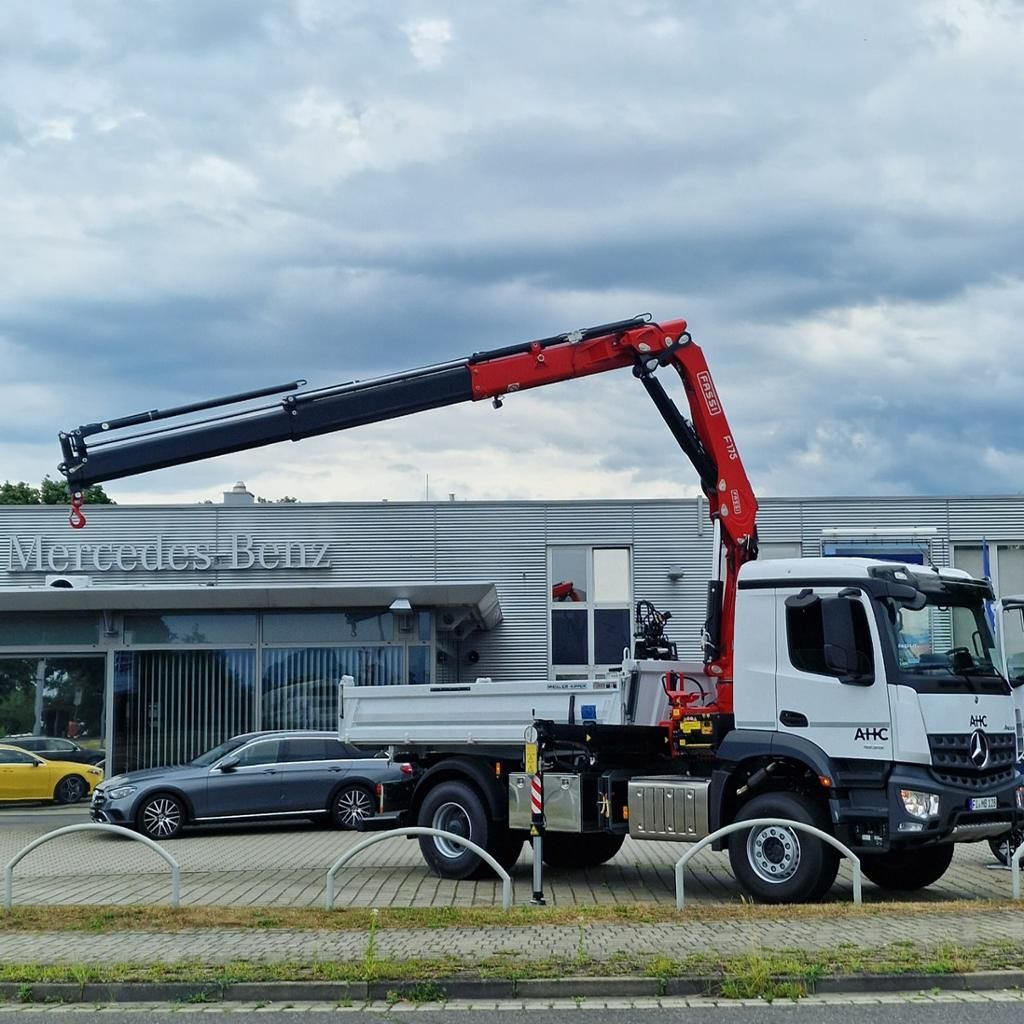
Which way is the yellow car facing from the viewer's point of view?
to the viewer's right

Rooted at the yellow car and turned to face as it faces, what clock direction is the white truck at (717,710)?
The white truck is roughly at 2 o'clock from the yellow car.

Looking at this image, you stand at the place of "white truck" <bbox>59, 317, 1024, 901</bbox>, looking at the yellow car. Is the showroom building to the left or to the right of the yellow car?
right

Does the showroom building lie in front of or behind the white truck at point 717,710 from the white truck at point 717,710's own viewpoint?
behind

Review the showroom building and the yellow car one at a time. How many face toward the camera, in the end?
1

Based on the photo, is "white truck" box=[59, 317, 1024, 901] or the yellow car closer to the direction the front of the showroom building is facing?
the white truck

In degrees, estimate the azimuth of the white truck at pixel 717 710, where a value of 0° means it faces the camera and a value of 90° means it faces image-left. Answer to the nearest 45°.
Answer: approximately 315°

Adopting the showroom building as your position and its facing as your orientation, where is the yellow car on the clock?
The yellow car is roughly at 2 o'clock from the showroom building.

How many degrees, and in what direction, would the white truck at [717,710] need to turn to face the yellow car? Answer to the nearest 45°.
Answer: approximately 180°
